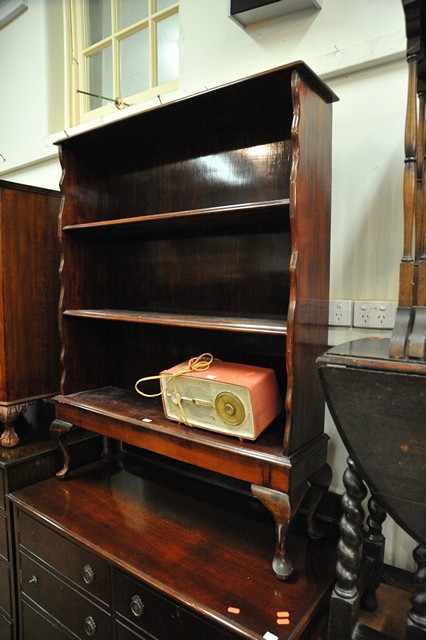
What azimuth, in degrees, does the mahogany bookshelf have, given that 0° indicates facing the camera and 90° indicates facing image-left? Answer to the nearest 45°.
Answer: approximately 45°

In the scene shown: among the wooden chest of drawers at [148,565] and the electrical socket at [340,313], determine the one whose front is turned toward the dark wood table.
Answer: the electrical socket

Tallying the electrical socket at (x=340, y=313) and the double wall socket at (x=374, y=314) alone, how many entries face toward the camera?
2

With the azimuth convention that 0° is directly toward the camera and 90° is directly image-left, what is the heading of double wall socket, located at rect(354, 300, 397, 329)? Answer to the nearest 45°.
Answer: approximately 0°

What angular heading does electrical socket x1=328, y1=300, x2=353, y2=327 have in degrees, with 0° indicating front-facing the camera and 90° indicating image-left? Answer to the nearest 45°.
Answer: approximately 0°

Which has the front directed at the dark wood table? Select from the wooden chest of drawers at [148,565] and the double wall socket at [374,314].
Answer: the double wall socket

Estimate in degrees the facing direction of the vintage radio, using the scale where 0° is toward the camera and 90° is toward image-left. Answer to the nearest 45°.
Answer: approximately 45°

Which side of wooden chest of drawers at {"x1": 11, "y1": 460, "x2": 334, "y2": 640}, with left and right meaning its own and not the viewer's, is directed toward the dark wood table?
left
